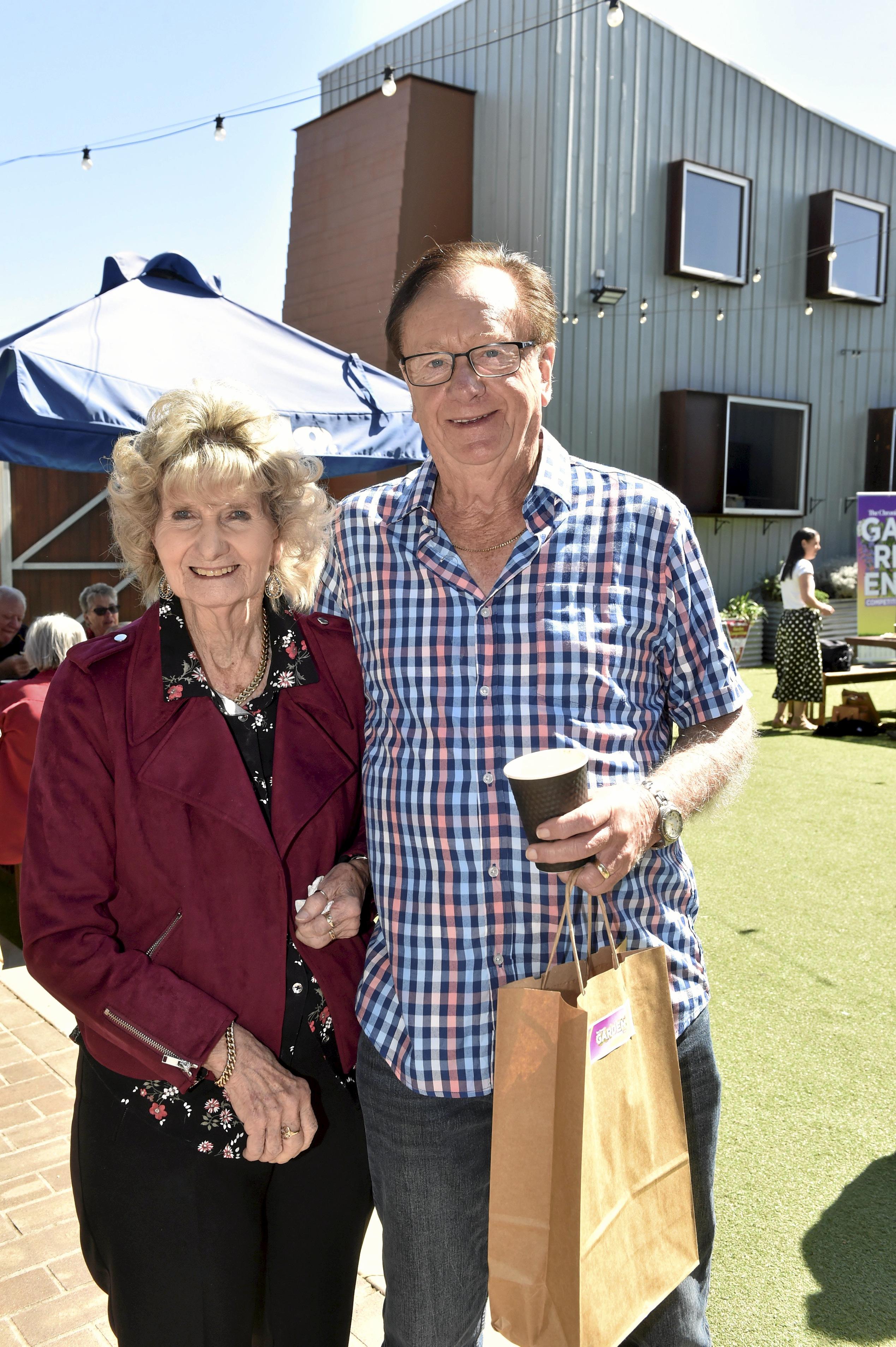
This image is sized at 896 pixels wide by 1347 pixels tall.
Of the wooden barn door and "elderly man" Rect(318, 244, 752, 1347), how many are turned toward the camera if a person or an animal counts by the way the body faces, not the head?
2

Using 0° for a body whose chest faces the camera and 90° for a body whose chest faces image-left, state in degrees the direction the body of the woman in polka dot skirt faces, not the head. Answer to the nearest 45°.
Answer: approximately 270°

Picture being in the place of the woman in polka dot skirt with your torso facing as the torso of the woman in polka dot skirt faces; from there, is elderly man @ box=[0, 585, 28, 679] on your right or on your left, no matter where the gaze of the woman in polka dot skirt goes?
on your right

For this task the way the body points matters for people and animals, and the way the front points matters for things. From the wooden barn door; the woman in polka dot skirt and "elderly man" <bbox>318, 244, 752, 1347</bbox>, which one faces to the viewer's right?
the woman in polka dot skirt

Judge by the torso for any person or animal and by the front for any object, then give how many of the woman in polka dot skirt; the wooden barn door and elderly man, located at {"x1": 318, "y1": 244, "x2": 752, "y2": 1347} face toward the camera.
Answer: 2

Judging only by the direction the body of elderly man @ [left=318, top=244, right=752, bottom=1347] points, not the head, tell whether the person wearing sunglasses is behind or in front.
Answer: behind

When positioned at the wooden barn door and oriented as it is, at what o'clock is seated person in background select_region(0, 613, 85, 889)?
The seated person in background is roughly at 12 o'clock from the wooden barn door.

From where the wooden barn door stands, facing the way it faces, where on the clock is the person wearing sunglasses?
The person wearing sunglasses is roughly at 12 o'clock from the wooden barn door.

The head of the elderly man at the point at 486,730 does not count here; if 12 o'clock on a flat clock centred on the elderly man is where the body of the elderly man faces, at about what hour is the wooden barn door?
The wooden barn door is roughly at 5 o'clock from the elderly man.

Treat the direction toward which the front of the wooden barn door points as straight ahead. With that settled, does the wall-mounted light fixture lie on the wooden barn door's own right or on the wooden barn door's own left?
on the wooden barn door's own left

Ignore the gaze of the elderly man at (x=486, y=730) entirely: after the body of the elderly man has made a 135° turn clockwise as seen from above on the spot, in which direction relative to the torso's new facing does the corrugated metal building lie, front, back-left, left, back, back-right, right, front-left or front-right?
front-right
